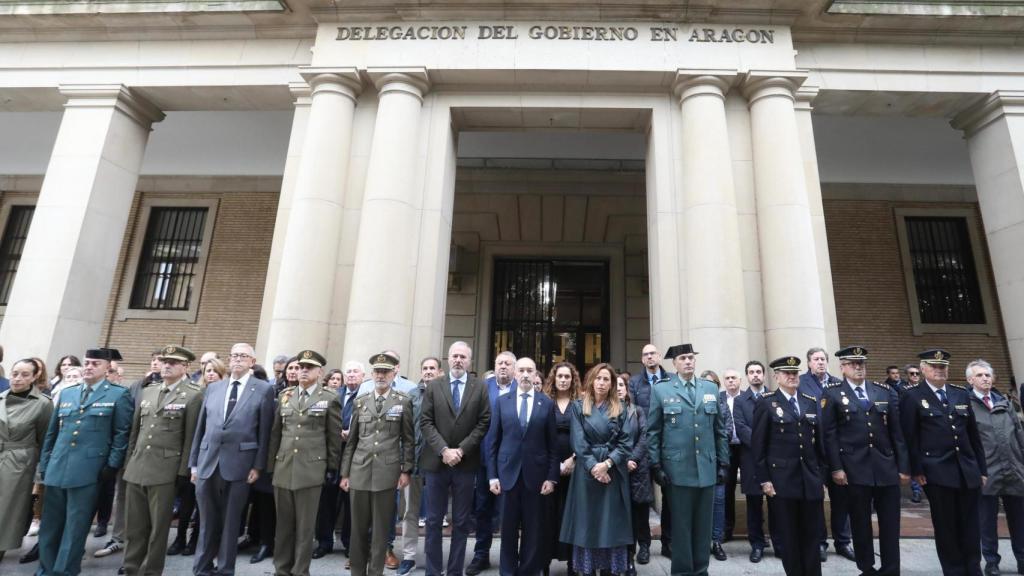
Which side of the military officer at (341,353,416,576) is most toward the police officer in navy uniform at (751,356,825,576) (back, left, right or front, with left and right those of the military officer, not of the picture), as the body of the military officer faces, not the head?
left

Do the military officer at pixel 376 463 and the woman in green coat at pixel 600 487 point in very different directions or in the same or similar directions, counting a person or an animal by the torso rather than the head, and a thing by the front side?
same or similar directions

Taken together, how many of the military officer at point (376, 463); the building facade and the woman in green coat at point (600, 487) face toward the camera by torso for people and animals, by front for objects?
3

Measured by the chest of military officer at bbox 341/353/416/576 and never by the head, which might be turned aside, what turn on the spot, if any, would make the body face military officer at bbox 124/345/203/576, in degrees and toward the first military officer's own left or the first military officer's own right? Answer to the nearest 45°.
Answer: approximately 90° to the first military officer's own right

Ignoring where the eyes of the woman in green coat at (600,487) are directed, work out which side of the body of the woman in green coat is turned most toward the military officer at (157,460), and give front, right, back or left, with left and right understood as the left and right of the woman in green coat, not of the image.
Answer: right

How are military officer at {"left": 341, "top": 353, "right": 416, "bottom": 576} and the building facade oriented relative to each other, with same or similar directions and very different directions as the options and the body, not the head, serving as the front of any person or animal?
same or similar directions

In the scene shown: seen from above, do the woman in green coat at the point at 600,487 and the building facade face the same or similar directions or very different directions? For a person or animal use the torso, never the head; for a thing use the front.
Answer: same or similar directions

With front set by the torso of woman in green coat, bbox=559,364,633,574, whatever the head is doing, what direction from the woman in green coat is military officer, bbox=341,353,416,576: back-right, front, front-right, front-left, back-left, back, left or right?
right

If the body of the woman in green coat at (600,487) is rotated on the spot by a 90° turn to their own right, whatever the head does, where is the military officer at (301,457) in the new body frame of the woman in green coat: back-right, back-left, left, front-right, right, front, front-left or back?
front

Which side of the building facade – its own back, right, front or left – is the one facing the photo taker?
front

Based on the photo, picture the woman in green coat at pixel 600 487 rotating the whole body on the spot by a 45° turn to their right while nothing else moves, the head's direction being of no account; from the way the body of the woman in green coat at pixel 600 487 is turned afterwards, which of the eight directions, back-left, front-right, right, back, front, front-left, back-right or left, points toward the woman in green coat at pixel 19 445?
front-right

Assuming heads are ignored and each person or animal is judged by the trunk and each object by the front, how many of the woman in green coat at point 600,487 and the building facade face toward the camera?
2

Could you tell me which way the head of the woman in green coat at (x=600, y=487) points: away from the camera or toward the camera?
toward the camera

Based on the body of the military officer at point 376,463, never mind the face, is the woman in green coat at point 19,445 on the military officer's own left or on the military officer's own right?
on the military officer's own right

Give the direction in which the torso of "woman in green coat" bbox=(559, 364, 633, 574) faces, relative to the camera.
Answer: toward the camera
